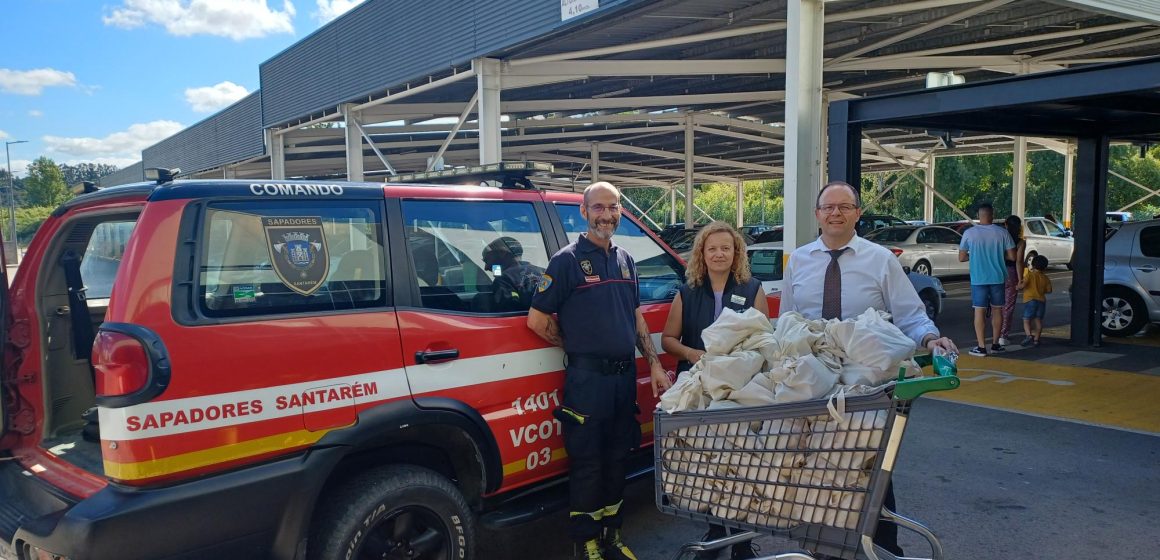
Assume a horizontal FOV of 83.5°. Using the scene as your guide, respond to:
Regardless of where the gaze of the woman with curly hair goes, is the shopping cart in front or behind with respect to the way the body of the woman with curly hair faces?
in front

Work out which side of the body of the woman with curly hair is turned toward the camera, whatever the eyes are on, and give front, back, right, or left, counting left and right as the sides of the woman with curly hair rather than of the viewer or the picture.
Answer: front

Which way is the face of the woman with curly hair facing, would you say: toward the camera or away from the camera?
toward the camera

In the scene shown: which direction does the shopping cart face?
to the viewer's left

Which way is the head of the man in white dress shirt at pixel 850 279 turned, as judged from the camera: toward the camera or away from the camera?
toward the camera

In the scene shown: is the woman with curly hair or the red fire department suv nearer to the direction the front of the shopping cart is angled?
the red fire department suv

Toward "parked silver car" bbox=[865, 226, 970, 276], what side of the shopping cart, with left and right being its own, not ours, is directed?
right

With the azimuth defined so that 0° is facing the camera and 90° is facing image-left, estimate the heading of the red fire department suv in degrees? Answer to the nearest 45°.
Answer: approximately 225°

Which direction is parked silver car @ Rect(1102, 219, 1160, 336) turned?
to the viewer's right

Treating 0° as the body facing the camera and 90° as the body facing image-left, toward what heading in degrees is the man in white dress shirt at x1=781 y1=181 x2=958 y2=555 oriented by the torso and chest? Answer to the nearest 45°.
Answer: approximately 0°

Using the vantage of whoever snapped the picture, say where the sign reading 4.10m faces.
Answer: facing the viewer and to the left of the viewer

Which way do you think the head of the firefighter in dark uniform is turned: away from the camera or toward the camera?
toward the camera

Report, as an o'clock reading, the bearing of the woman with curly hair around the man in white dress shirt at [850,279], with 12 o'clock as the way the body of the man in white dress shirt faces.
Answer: The woman with curly hair is roughly at 4 o'clock from the man in white dress shirt.

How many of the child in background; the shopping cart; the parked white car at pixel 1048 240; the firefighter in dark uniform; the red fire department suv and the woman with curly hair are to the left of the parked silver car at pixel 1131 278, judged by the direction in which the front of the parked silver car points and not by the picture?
1
